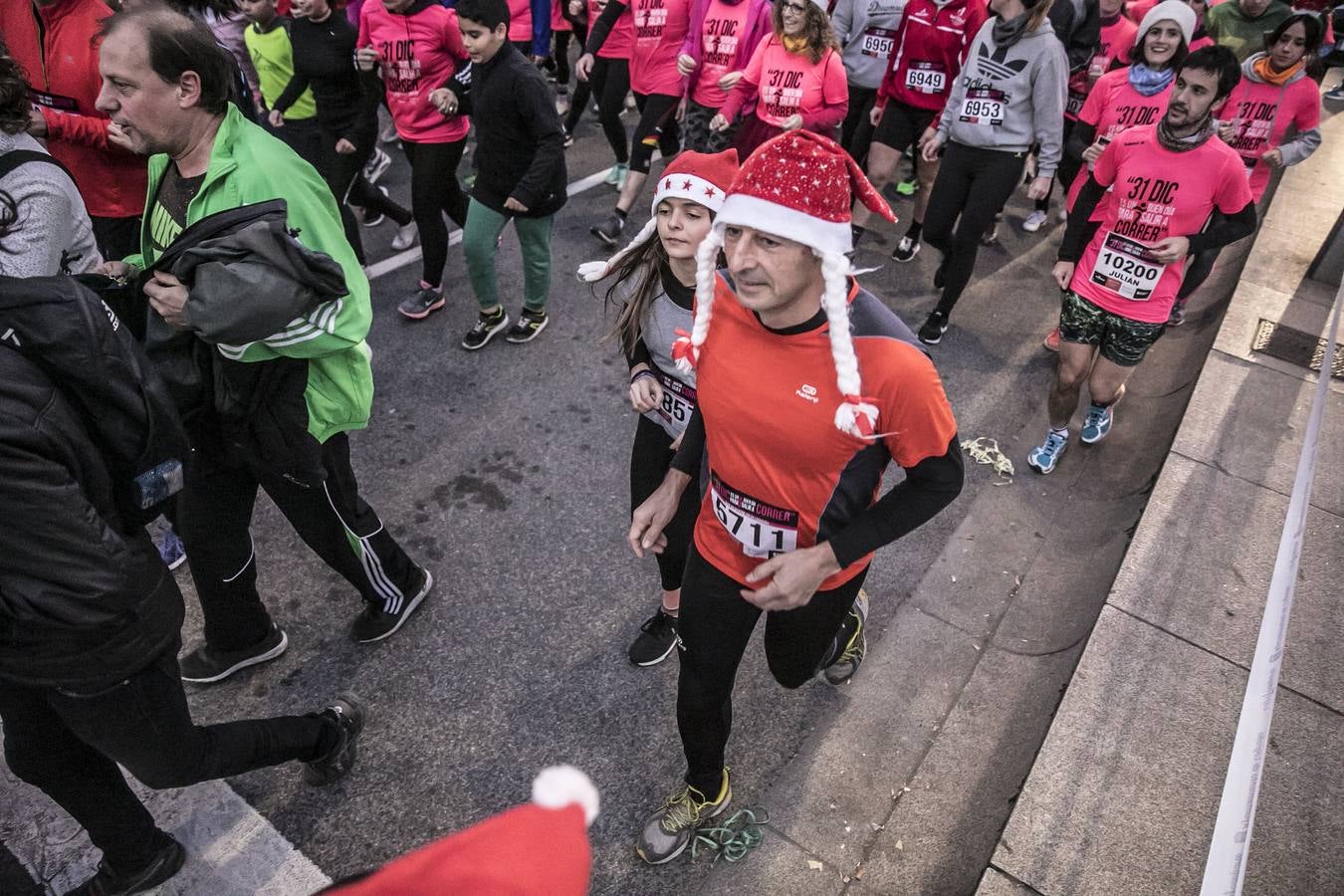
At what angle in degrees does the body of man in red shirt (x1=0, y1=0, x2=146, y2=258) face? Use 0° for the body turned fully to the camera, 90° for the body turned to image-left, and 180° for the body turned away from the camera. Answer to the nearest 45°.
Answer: approximately 45°

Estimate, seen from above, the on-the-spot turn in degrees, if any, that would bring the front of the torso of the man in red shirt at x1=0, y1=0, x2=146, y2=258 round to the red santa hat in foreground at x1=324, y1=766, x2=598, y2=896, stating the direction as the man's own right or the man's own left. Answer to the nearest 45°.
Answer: approximately 45° to the man's own left

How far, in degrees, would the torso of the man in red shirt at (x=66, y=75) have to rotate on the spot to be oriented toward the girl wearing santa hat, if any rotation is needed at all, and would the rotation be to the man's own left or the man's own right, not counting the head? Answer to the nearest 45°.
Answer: approximately 90° to the man's own left

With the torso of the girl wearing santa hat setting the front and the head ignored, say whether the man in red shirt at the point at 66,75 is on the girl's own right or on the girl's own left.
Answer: on the girl's own right

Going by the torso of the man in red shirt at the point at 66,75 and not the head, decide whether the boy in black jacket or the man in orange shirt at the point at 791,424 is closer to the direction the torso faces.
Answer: the man in orange shirt

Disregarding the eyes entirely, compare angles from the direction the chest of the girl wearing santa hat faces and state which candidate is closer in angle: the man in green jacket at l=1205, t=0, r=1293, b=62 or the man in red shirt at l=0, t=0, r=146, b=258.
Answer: the man in red shirt
